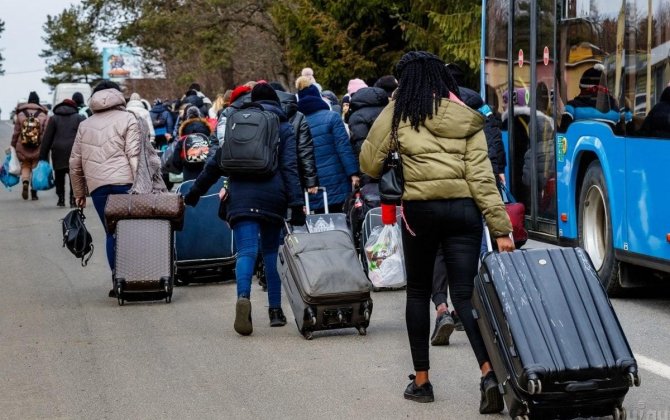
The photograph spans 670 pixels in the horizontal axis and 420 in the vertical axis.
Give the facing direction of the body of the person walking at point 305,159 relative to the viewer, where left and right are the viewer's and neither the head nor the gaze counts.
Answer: facing away from the viewer

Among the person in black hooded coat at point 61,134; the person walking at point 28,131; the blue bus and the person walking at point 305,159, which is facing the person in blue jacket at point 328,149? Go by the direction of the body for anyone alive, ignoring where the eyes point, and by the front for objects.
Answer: the person walking at point 305,159

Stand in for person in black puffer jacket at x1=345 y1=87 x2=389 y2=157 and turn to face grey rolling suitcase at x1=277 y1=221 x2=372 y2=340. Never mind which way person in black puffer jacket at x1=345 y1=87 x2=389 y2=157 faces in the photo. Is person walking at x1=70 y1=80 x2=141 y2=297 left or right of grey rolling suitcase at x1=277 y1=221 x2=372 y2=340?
right

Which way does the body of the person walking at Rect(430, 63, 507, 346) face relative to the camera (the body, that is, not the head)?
away from the camera

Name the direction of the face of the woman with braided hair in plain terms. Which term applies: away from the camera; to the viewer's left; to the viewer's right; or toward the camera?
away from the camera

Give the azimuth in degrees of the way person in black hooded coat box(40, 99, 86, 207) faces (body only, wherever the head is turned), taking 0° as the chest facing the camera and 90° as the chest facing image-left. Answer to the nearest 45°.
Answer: approximately 180°

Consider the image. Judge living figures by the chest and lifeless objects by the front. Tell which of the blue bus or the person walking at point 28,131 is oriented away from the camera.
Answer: the person walking

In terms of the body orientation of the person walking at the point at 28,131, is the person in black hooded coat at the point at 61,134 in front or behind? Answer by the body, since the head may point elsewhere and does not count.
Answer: behind

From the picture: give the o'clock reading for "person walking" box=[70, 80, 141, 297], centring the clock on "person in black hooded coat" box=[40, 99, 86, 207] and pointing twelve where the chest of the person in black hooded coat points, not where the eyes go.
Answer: The person walking is roughly at 6 o'clock from the person in black hooded coat.

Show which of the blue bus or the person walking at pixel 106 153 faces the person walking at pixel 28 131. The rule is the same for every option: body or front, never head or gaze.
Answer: the person walking at pixel 106 153

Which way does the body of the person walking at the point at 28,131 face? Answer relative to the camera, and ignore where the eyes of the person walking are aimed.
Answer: away from the camera

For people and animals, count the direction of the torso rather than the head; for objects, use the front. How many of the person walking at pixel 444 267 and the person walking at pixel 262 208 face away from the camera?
2

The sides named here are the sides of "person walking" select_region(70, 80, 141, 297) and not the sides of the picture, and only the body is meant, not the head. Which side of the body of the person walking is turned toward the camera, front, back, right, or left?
back

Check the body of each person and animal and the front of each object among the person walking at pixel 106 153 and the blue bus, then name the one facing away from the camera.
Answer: the person walking
